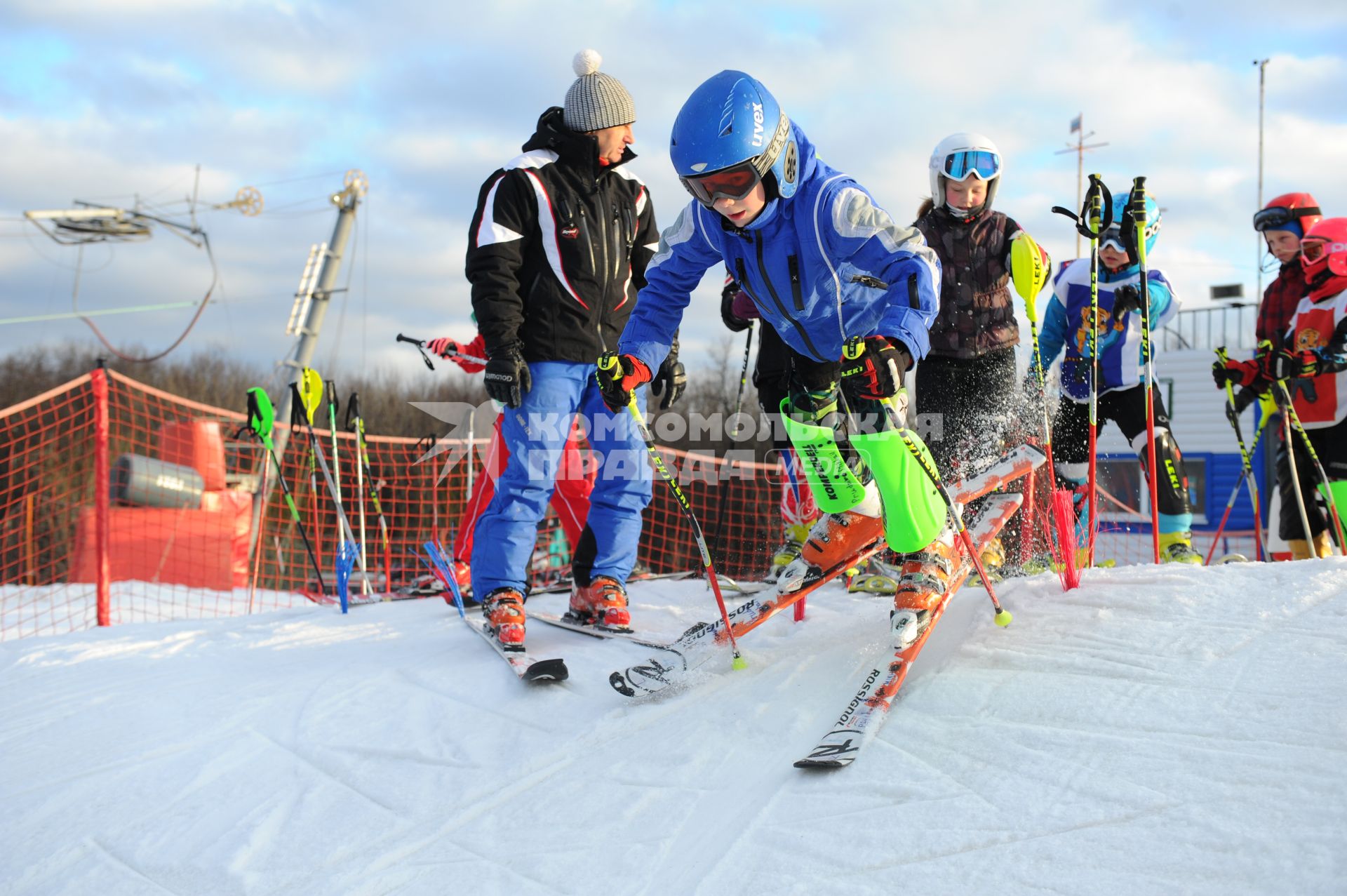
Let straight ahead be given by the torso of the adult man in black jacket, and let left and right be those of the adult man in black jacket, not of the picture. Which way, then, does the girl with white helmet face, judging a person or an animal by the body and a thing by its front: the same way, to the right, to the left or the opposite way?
to the right

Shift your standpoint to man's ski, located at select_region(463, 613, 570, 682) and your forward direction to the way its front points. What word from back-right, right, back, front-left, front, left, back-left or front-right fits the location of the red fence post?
back

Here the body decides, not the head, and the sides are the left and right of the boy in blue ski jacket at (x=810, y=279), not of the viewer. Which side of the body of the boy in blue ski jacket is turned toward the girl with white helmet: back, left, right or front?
back

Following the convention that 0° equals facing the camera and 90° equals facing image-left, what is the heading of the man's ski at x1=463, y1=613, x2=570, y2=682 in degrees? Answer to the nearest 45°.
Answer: approximately 315°

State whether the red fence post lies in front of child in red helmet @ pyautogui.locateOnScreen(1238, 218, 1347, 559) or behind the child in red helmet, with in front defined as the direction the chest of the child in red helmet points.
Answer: in front

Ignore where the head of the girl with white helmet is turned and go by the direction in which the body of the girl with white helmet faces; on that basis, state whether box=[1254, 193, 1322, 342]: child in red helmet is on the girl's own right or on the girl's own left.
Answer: on the girl's own left

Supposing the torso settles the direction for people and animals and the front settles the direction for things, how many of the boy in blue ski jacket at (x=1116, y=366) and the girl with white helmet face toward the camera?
2

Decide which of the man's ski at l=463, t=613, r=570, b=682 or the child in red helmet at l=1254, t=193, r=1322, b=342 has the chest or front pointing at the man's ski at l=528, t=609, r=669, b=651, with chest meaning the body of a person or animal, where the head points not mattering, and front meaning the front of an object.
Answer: the child in red helmet

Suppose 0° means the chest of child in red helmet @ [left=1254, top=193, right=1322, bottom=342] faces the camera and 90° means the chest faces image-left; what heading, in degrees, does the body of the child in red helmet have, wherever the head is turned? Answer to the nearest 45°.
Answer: approximately 45°

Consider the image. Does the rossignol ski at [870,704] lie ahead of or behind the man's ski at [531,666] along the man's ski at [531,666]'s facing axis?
ahead

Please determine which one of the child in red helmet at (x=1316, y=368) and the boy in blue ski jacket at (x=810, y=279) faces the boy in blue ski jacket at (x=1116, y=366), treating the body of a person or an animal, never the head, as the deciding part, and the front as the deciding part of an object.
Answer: the child in red helmet

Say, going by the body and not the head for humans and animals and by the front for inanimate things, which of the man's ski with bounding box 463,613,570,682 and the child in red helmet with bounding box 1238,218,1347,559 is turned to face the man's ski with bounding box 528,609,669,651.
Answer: the child in red helmet

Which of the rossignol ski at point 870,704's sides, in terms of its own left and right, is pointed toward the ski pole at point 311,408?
right

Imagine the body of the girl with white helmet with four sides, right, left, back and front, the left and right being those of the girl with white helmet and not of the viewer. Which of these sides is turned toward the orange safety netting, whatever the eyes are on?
right

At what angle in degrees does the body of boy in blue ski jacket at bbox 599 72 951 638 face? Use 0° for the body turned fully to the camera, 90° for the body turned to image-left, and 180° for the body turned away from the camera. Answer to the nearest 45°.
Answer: approximately 45°
